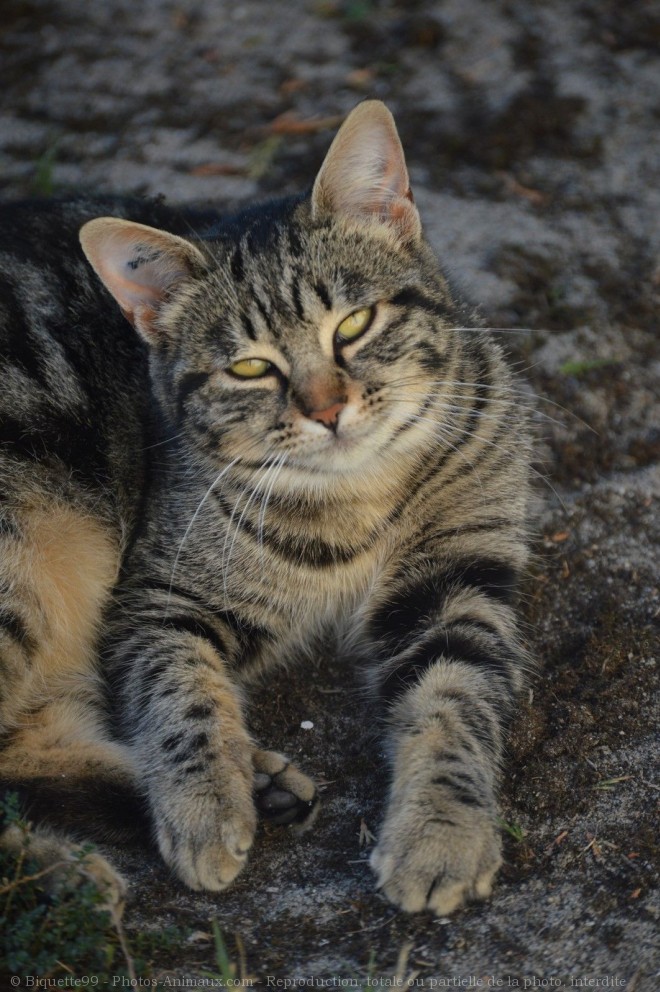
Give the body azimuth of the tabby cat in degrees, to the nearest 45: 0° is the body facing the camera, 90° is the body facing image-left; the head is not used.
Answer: approximately 315°

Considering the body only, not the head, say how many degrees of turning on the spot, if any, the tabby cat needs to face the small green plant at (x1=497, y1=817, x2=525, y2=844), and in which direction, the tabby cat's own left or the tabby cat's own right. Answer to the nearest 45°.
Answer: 0° — it already faces it

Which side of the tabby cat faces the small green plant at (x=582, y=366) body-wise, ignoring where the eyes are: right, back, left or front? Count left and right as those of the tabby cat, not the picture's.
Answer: left

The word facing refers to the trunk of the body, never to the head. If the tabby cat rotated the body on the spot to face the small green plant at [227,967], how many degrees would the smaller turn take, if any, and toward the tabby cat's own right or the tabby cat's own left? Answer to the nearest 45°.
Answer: approximately 45° to the tabby cat's own right

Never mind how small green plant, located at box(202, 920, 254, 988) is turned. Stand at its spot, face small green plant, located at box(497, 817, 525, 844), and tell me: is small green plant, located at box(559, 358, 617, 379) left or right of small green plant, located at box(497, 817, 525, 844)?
left
